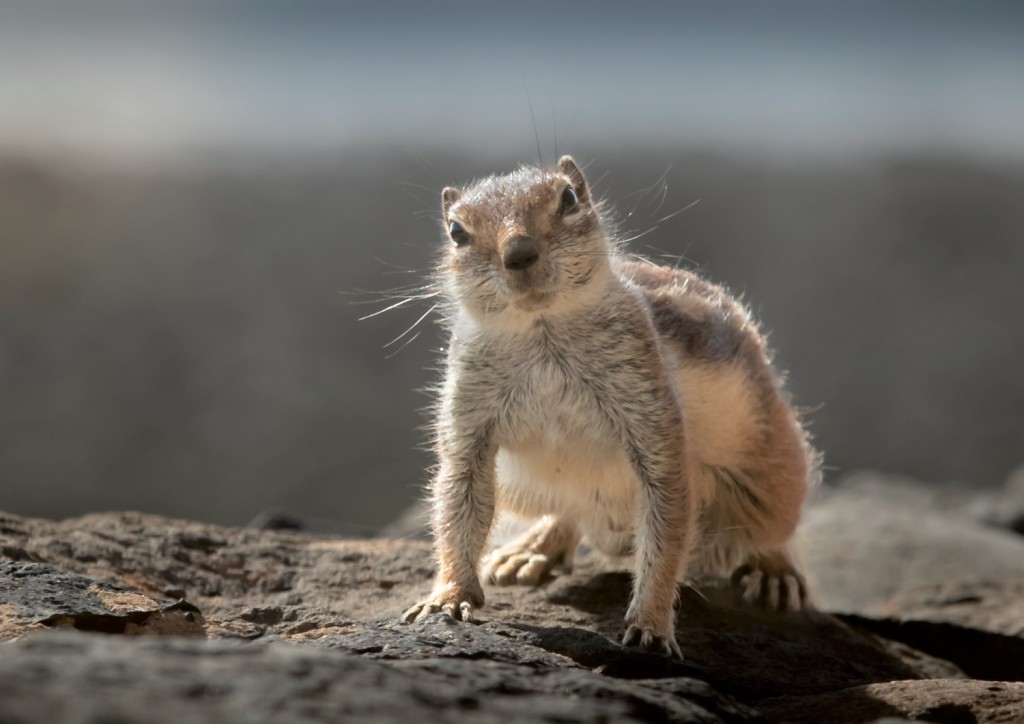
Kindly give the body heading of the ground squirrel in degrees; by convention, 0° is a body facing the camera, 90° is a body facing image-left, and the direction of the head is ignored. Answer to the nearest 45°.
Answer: approximately 45°
